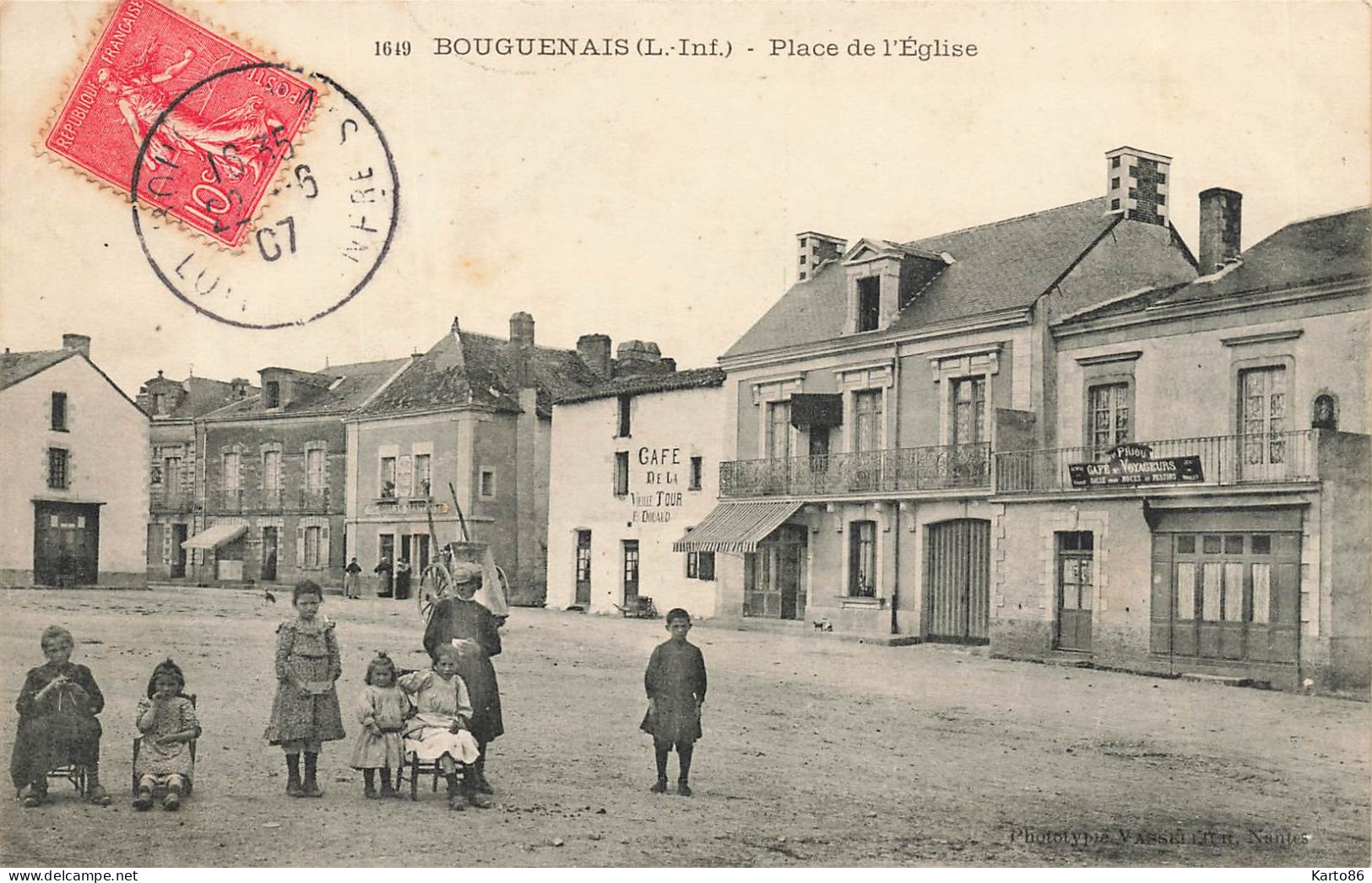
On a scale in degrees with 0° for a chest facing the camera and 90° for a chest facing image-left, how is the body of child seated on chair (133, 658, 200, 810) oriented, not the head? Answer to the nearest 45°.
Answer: approximately 0°

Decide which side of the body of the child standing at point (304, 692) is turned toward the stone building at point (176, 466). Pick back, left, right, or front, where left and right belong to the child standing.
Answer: back

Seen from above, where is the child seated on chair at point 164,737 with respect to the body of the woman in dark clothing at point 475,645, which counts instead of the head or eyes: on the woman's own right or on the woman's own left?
on the woman's own right

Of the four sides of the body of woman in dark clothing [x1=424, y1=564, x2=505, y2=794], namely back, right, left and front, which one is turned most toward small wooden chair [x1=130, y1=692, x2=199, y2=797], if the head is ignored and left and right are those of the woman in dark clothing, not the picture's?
right

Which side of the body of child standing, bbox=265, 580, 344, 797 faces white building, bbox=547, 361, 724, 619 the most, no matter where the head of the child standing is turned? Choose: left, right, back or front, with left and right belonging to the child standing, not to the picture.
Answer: back
